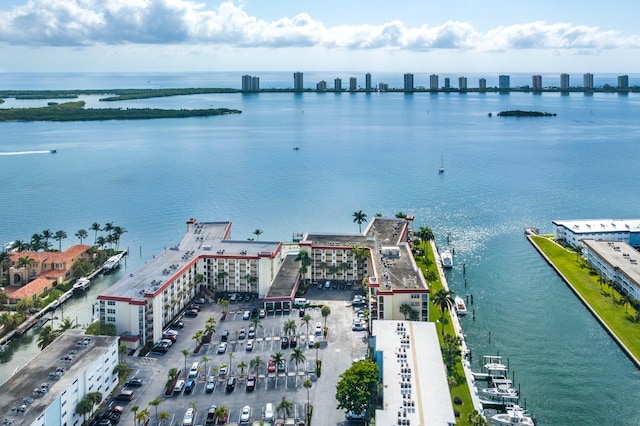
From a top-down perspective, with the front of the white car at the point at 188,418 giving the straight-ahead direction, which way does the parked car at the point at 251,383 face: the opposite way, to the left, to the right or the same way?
the opposite way

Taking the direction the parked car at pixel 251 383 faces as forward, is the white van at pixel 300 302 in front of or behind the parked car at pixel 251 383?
in front

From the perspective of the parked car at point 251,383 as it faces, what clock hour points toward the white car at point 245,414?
The white car is roughly at 6 o'clock from the parked car.

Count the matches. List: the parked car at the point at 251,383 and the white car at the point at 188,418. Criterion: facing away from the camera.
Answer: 1

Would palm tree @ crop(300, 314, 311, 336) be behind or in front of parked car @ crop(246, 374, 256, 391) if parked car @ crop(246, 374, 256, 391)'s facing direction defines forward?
in front

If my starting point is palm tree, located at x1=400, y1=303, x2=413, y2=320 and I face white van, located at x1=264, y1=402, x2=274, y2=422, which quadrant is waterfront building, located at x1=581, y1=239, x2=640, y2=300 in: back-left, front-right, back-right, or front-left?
back-left

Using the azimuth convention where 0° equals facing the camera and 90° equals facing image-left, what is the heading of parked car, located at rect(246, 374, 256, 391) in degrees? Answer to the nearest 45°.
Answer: approximately 180°

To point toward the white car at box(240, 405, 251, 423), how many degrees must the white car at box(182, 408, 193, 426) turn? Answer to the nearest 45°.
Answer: approximately 90° to its left
